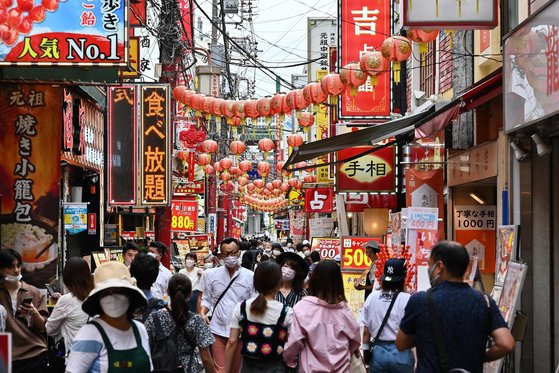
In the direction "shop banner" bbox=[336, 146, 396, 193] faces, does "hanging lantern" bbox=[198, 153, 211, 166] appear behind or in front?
behind

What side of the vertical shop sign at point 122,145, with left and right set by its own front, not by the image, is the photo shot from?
front

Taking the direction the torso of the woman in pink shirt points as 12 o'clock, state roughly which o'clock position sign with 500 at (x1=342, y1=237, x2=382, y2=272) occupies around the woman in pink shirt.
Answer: The sign with 500 is roughly at 12 o'clock from the woman in pink shirt.

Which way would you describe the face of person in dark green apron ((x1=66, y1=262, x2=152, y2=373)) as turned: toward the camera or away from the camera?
toward the camera

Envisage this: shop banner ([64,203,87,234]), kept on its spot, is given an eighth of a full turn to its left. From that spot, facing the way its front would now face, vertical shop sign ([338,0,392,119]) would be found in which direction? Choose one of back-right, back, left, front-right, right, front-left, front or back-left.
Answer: front-left

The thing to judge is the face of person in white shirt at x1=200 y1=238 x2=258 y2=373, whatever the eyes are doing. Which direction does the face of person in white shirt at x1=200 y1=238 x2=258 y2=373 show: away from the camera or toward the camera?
toward the camera

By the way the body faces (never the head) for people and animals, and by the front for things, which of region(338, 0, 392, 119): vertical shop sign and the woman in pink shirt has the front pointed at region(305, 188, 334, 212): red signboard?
the woman in pink shirt

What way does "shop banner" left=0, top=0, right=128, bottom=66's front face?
toward the camera

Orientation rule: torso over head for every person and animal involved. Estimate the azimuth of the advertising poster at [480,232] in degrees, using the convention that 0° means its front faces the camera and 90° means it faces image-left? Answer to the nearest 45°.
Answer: approximately 0°

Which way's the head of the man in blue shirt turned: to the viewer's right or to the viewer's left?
to the viewer's left

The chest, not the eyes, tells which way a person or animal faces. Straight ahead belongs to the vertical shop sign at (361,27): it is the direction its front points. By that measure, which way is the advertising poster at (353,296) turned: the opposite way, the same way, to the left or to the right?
the same way

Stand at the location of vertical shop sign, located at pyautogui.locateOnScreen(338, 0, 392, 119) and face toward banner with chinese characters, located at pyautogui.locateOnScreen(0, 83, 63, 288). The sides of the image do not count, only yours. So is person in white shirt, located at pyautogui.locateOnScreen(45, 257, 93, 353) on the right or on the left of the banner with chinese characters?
left

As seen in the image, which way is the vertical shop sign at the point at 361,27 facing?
toward the camera

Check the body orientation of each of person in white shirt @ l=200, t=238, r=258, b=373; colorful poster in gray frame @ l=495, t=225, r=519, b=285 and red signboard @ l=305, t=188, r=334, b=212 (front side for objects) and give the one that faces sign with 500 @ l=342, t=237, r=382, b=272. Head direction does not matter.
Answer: the red signboard

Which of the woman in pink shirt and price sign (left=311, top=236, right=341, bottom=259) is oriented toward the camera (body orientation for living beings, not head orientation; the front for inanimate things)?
the price sign

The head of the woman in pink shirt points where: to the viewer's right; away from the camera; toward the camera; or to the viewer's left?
away from the camera
